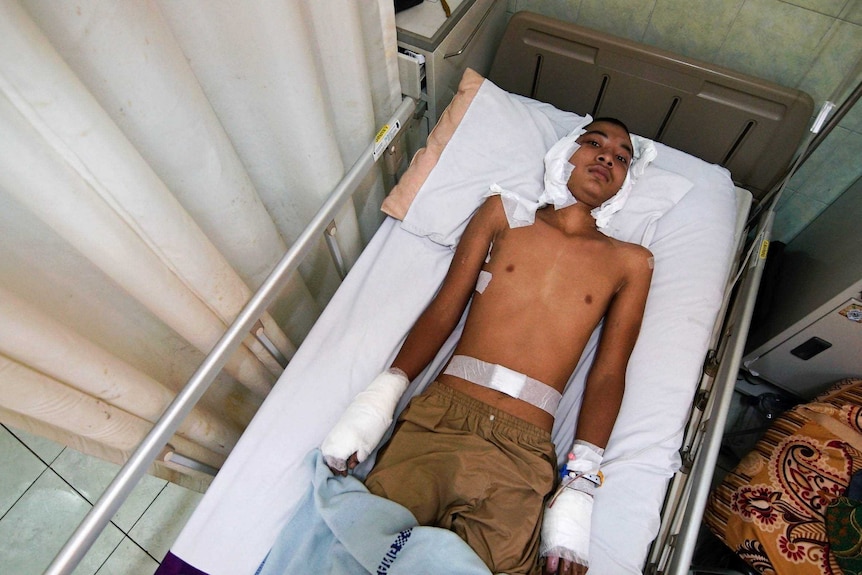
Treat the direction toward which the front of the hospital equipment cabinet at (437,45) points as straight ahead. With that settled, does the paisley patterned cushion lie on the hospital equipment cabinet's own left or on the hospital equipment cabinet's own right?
on the hospital equipment cabinet's own left

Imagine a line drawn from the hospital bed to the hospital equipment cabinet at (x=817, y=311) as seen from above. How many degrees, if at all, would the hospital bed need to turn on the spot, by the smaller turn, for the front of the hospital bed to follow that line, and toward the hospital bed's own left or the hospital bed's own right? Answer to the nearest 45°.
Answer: approximately 135° to the hospital bed's own left

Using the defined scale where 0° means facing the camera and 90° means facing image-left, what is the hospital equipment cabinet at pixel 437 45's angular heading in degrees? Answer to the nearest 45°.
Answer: approximately 45°

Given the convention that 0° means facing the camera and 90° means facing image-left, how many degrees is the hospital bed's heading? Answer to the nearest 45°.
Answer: approximately 45°
